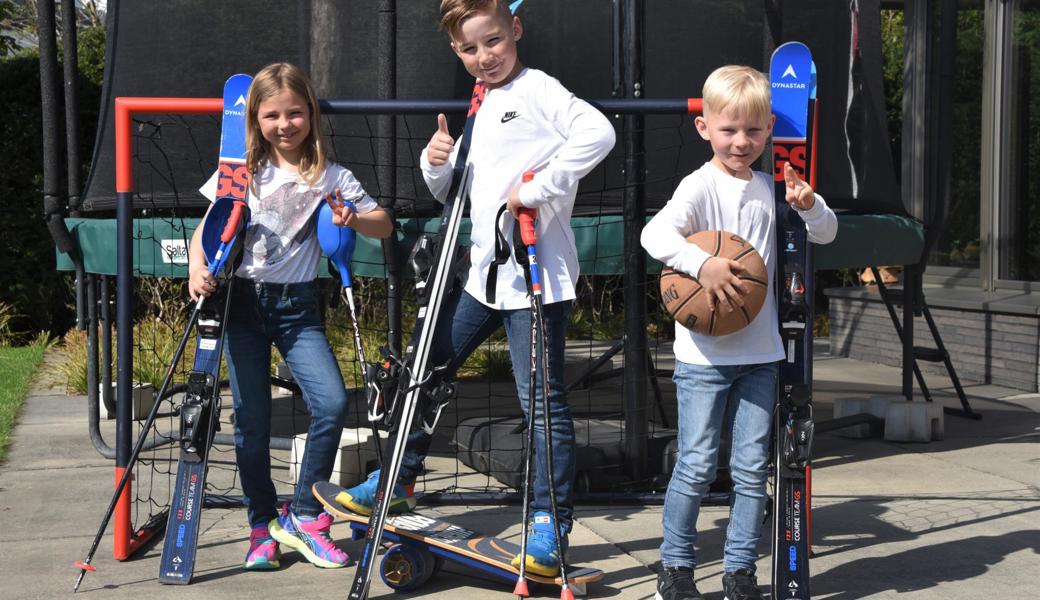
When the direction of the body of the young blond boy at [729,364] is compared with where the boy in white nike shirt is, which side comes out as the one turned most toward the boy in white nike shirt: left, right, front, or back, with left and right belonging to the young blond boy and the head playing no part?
right

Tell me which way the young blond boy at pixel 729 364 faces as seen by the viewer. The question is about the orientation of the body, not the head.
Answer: toward the camera

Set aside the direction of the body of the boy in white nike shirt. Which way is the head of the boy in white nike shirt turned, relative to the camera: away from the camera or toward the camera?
toward the camera

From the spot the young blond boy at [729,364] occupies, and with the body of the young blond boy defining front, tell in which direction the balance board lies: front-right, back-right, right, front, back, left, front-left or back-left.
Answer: right
